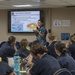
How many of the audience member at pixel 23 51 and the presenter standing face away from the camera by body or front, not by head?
1

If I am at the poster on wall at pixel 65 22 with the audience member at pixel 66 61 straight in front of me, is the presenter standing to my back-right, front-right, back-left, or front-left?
front-right

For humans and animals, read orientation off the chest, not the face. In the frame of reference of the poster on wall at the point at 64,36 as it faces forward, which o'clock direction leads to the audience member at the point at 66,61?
The audience member is roughly at 12 o'clock from the poster on wall.

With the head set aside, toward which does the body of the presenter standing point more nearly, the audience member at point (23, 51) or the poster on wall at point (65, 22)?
the audience member

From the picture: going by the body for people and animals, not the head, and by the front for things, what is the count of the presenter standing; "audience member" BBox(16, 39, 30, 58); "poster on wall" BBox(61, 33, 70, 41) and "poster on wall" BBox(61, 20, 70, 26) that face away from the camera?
1

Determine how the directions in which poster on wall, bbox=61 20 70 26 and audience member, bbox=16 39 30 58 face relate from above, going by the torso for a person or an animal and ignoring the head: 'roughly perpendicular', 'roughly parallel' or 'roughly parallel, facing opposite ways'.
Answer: roughly parallel, facing opposite ways

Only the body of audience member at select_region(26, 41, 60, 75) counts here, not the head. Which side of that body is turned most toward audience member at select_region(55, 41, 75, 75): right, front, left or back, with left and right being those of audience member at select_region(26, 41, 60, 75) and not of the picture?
right

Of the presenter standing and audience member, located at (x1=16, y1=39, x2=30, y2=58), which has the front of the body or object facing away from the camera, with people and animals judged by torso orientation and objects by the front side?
the audience member

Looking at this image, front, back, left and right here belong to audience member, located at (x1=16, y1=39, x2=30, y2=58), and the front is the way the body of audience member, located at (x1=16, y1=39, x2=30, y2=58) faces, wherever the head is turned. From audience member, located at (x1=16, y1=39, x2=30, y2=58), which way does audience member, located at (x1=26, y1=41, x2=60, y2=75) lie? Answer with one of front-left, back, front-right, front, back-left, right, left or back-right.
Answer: back

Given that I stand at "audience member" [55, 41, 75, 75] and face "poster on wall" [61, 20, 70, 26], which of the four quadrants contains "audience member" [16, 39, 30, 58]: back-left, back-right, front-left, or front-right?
front-left

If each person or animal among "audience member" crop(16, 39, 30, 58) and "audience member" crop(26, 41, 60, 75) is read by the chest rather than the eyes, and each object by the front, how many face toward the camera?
0

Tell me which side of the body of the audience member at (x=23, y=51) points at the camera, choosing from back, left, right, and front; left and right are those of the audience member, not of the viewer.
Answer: back

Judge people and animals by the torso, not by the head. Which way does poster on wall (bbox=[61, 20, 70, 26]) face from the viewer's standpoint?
toward the camera

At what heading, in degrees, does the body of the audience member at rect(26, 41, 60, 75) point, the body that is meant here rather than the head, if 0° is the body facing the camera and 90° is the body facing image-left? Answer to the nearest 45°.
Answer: approximately 135°

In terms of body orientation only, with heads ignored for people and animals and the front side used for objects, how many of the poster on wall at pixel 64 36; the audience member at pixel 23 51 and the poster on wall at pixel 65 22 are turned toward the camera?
2
